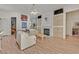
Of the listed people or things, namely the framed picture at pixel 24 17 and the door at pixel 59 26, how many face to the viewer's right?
0

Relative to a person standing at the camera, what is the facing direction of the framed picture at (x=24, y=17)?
facing the viewer

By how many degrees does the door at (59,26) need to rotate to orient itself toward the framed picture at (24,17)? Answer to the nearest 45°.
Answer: approximately 45° to its right

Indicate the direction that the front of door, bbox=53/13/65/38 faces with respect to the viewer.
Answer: facing the viewer and to the left of the viewer

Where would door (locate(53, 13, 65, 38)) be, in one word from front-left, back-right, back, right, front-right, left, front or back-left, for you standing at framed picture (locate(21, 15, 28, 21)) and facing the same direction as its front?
left
